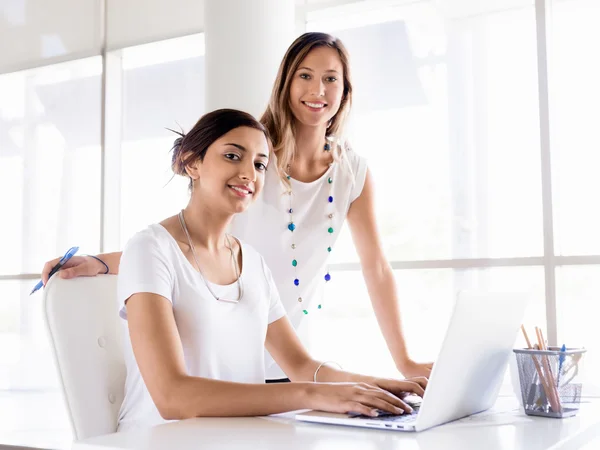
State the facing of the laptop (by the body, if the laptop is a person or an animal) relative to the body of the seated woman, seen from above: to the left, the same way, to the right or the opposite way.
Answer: the opposite way

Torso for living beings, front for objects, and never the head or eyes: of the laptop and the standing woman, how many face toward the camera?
1

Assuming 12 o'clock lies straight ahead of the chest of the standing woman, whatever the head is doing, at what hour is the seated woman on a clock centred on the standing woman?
The seated woman is roughly at 1 o'clock from the standing woman.

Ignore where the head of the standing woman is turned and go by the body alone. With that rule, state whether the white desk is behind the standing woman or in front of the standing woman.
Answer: in front

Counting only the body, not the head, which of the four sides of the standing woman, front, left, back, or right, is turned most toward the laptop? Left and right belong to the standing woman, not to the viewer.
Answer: front

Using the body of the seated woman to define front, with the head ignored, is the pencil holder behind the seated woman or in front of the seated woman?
in front

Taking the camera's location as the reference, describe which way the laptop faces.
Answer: facing away from the viewer and to the left of the viewer
